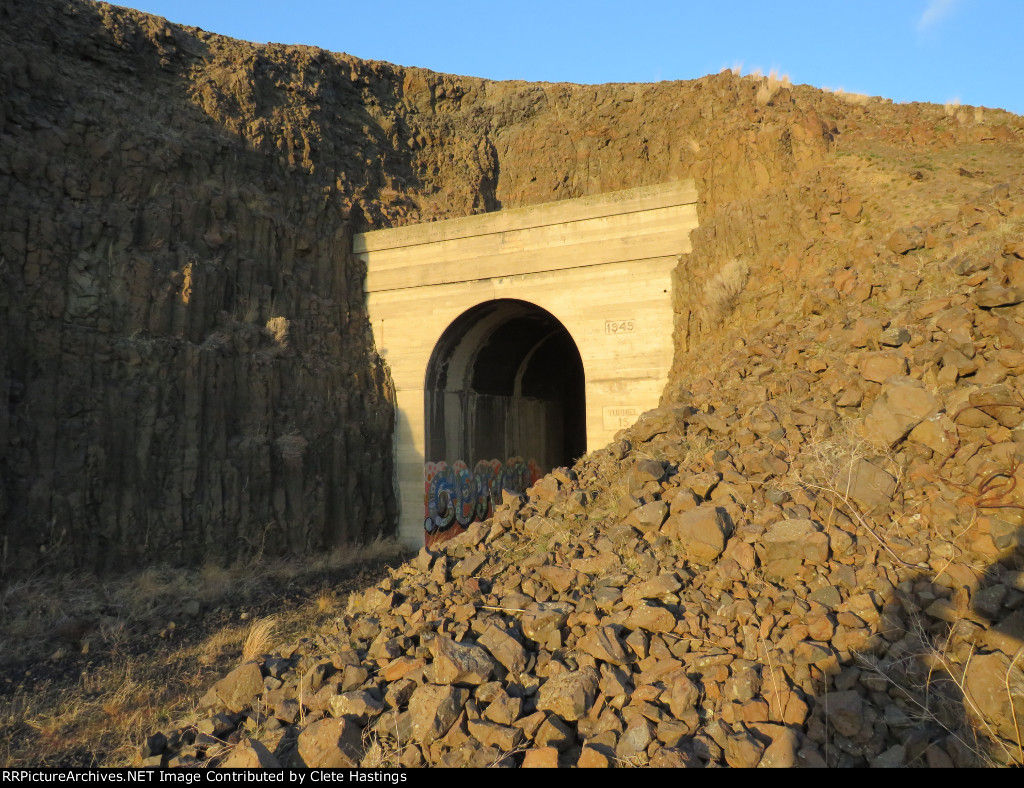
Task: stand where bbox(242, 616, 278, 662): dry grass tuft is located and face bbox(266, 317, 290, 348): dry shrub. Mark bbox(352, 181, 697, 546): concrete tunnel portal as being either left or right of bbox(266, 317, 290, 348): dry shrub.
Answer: right

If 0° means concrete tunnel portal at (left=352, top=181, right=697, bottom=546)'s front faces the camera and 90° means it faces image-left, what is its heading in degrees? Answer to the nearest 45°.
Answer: approximately 45°

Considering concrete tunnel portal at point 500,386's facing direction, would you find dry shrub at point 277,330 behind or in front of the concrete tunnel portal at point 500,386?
in front

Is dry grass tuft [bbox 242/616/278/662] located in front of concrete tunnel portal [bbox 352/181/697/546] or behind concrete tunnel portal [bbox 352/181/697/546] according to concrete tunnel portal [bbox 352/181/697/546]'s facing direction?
in front
